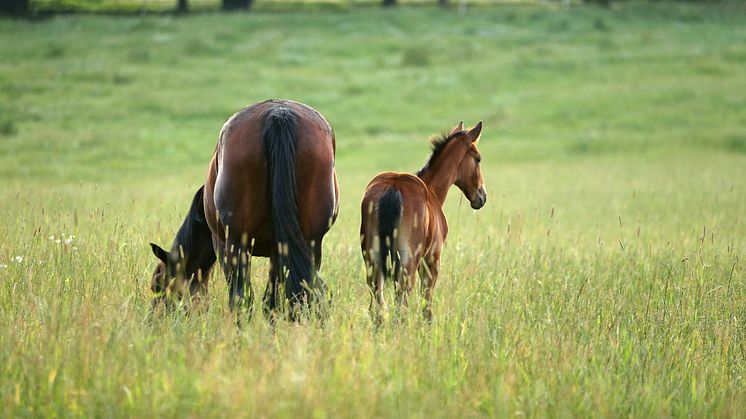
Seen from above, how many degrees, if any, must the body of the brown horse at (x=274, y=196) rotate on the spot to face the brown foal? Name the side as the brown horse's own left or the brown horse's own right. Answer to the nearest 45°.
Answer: approximately 45° to the brown horse's own right

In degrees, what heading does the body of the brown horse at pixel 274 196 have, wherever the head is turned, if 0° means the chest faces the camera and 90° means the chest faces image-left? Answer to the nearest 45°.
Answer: approximately 180°

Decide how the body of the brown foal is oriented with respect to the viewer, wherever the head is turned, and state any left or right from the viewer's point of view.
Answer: facing away from the viewer and to the right of the viewer

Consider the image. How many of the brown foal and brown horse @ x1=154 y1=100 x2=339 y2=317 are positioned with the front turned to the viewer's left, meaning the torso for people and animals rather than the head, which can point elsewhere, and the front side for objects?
0
